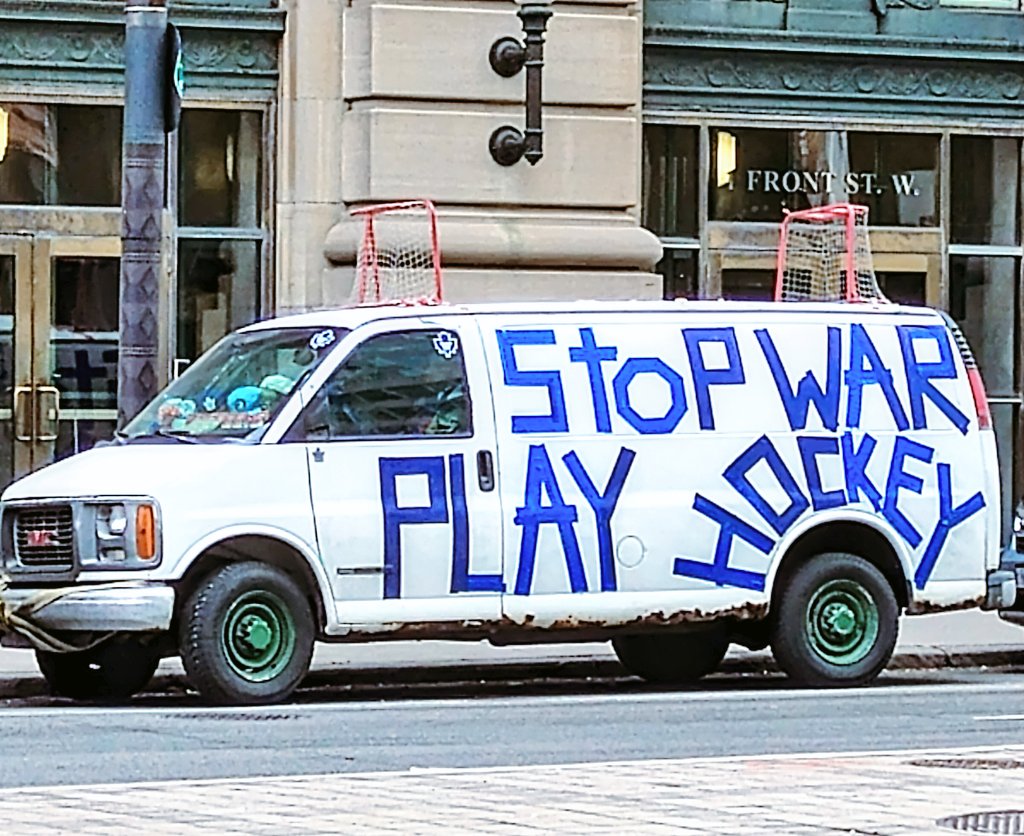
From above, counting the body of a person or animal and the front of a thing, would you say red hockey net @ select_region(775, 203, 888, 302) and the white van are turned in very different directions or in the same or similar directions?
same or similar directions

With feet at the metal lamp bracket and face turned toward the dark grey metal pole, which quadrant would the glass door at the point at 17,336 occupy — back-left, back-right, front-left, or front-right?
front-right

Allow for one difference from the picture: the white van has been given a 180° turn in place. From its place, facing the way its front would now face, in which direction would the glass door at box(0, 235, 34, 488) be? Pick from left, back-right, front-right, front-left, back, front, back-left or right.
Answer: left

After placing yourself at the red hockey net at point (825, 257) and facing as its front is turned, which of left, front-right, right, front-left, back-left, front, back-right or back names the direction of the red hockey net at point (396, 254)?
front-right

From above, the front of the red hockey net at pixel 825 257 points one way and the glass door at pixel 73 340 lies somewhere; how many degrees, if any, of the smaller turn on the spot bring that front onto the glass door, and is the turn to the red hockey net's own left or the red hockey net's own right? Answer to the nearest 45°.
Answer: approximately 45° to the red hockey net's own right

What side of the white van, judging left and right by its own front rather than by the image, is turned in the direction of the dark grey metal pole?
right

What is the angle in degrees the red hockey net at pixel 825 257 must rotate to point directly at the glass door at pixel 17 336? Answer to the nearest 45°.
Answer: approximately 45° to its right

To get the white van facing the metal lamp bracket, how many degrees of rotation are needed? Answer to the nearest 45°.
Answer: approximately 135° to its right

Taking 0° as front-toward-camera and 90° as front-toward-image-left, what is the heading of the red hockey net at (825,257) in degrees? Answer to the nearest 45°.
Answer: approximately 45°

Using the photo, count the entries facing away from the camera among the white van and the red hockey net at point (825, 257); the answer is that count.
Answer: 0

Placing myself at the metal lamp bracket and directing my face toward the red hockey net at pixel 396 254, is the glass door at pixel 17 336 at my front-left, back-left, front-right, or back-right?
front-right

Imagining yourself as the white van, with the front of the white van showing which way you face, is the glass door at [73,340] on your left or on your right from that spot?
on your right
